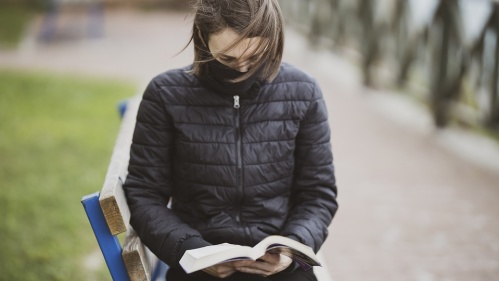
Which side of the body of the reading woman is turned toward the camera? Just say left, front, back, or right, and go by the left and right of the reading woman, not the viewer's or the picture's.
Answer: front

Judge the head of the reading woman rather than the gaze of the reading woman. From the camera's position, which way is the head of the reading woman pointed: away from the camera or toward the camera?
toward the camera

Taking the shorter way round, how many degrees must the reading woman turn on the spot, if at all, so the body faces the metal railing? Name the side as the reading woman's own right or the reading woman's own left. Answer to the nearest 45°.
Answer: approximately 135° to the reading woman's own left

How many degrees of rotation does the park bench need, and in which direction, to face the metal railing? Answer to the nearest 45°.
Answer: approximately 45° to its left
